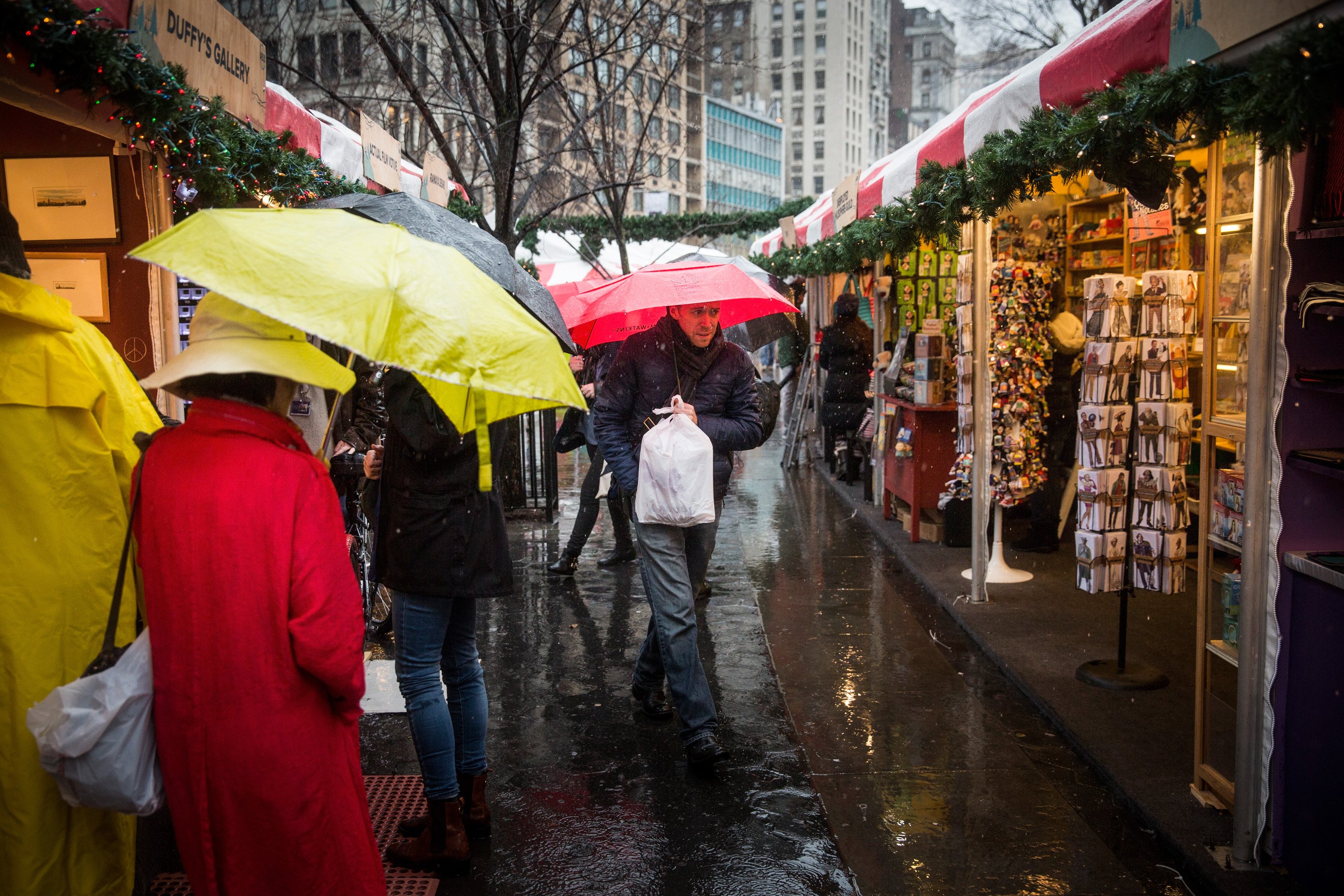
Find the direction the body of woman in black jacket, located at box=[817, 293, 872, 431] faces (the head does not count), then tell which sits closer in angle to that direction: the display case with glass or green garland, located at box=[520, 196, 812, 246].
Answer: the green garland

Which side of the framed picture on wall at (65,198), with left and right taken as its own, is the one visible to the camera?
front

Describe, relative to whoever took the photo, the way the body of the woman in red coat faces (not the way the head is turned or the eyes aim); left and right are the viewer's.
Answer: facing away from the viewer and to the right of the viewer

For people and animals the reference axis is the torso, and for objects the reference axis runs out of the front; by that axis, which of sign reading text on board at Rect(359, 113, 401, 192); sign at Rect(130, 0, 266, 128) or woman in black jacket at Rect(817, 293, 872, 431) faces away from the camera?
the woman in black jacket

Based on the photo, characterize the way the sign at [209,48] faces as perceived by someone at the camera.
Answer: facing the viewer and to the right of the viewer

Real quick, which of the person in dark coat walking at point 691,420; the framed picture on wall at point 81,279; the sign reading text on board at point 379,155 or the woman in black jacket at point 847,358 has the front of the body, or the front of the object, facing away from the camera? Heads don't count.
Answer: the woman in black jacket

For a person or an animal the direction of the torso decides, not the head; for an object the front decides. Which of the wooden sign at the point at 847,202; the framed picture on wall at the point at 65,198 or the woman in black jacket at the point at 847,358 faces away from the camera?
the woman in black jacket

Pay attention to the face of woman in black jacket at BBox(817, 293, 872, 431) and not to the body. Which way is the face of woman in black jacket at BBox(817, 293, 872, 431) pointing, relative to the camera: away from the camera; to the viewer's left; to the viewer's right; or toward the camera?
away from the camera

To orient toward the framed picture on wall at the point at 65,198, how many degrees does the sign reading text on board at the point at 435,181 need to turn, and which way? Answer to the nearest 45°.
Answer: approximately 45° to its right

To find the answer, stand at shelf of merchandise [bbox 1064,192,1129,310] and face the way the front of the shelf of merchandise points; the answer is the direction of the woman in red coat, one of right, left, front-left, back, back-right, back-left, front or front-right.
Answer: front-left

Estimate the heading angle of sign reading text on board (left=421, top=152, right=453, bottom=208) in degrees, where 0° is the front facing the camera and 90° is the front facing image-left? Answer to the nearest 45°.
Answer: approximately 315°
